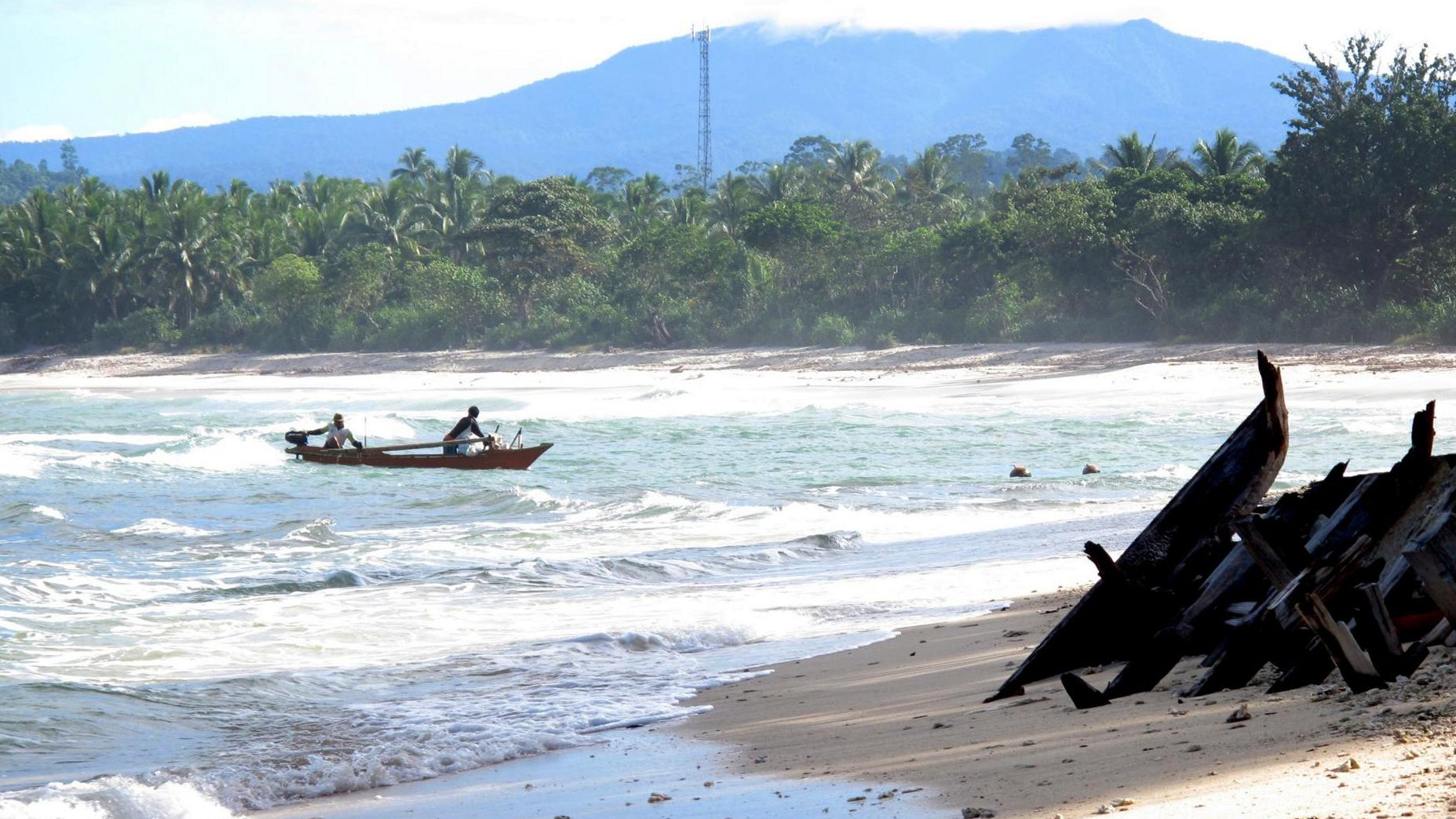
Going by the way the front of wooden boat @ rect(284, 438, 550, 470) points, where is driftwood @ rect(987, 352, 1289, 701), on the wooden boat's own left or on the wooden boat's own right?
on the wooden boat's own right

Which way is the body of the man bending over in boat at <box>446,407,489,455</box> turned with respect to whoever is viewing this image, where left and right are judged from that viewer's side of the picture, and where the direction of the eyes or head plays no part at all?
facing to the right of the viewer

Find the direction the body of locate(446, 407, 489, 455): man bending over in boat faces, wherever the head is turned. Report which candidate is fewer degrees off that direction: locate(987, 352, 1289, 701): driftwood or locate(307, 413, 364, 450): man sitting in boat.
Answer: the driftwood

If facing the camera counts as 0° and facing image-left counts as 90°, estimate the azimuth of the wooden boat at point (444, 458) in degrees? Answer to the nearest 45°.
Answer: approximately 270°

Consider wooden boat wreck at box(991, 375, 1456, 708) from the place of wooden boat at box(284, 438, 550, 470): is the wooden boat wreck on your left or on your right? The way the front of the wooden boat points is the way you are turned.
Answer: on your right
